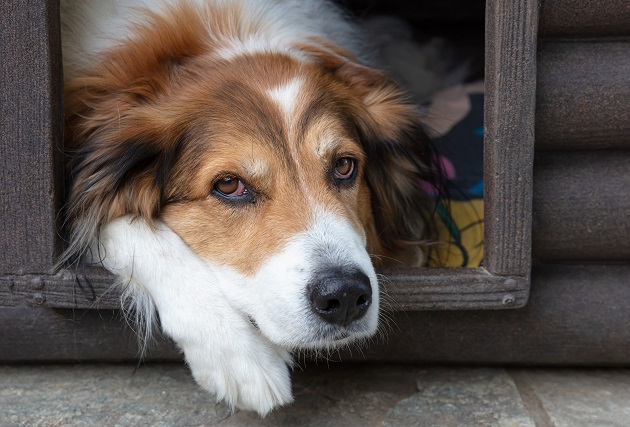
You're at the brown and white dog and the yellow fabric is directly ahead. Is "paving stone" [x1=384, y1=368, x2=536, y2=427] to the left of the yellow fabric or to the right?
right

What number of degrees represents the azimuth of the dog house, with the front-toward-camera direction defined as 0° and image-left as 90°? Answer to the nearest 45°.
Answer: approximately 0°
